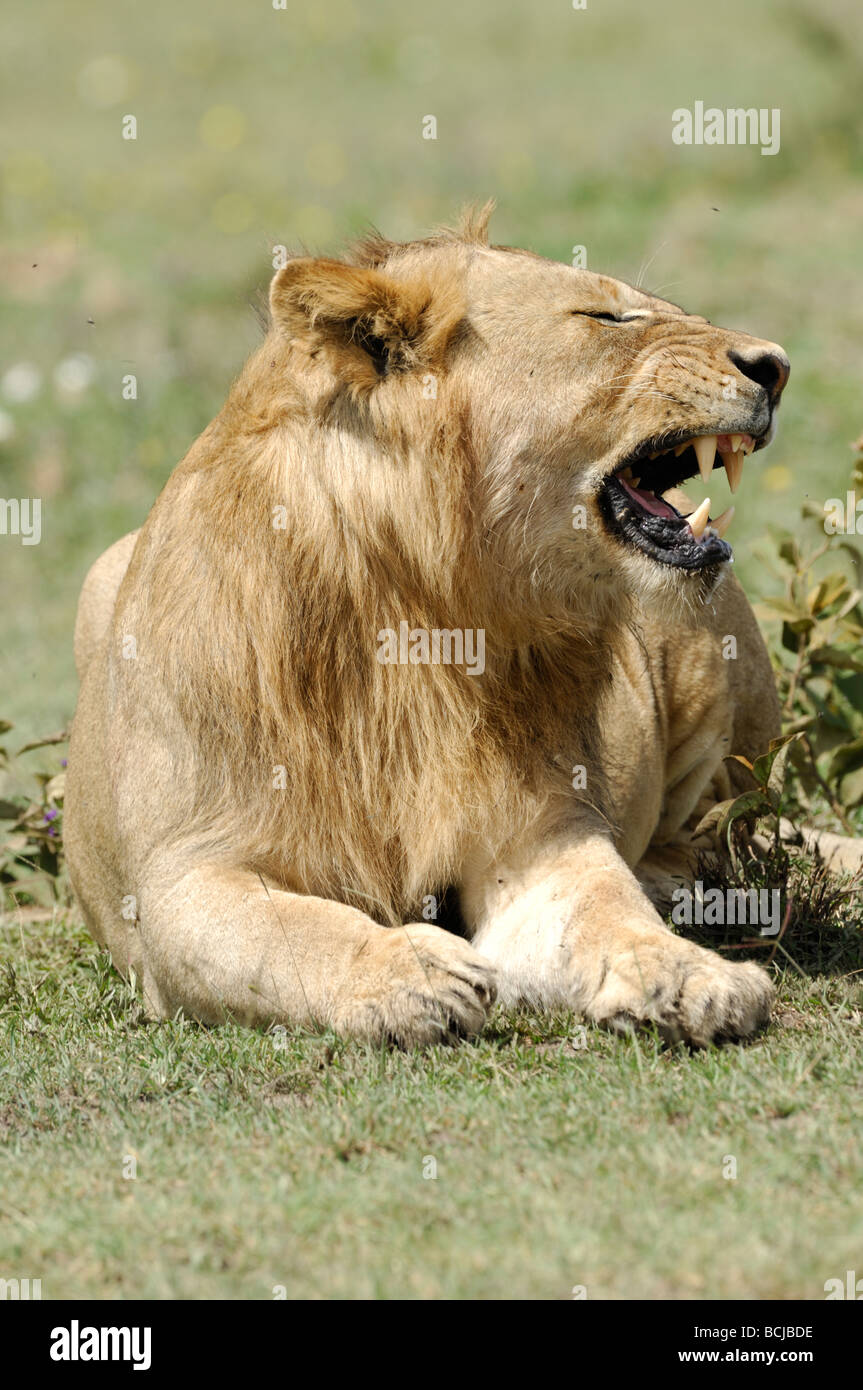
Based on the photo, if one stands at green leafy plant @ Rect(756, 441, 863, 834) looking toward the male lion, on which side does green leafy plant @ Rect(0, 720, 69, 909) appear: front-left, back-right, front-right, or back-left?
front-right

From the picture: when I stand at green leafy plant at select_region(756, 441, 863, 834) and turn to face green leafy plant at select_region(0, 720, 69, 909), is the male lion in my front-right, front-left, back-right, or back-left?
front-left

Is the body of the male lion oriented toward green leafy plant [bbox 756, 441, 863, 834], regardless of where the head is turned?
no

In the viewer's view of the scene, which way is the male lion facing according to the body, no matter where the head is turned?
toward the camera

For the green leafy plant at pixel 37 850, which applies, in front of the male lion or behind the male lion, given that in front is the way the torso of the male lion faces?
behind
